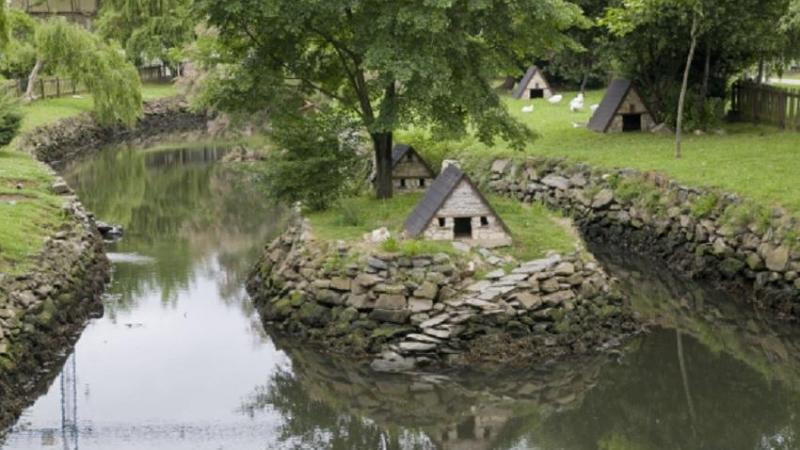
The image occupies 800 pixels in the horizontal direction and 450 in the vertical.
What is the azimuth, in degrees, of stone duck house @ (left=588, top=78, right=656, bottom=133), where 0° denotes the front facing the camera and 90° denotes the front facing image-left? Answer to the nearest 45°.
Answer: approximately 315°

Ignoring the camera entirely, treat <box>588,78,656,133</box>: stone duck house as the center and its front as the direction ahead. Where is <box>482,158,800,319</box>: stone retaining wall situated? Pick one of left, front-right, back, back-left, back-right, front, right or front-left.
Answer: front-right

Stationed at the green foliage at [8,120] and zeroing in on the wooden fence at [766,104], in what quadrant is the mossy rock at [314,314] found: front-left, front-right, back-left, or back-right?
front-right

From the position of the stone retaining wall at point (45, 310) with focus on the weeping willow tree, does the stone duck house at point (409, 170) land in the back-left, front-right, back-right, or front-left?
front-right

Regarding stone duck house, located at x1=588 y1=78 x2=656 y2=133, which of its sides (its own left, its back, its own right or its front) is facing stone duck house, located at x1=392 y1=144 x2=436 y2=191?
right

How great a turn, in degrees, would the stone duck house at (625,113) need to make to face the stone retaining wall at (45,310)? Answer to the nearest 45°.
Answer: approximately 90° to its right

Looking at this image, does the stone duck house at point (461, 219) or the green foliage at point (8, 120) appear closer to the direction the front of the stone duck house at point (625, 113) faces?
the stone duck house

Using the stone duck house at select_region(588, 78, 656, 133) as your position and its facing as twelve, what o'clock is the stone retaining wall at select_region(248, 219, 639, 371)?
The stone retaining wall is roughly at 2 o'clock from the stone duck house.

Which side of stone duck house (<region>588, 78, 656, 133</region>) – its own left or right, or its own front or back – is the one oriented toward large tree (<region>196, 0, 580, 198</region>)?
right

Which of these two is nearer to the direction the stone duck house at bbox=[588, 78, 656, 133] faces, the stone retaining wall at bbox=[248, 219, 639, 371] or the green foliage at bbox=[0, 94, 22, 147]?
the stone retaining wall

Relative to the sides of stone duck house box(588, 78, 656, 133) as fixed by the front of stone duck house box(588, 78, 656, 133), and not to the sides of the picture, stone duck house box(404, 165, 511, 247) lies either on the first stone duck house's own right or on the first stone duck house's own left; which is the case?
on the first stone duck house's own right
